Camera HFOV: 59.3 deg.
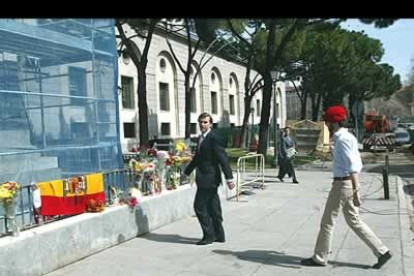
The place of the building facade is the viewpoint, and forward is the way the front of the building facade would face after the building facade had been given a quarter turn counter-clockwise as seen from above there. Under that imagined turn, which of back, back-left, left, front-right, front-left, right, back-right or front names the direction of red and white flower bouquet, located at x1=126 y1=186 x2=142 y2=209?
back-right

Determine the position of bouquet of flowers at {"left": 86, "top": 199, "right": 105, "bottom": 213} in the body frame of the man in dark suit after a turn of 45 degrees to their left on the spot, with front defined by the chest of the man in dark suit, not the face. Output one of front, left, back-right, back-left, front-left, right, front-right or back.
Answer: right

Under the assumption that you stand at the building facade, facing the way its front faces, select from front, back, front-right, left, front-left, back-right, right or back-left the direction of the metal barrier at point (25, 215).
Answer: front-right

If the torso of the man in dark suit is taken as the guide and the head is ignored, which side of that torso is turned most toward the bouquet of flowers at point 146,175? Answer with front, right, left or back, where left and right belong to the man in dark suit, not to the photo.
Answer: right

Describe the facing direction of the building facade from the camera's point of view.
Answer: facing the viewer and to the right of the viewer

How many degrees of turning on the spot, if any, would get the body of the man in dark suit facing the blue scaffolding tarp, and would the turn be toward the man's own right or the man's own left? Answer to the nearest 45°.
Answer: approximately 90° to the man's own right

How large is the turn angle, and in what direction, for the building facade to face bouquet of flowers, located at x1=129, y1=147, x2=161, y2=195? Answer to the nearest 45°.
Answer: approximately 45° to its right

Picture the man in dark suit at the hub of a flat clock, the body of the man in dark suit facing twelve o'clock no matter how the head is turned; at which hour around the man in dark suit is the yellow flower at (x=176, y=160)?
The yellow flower is roughly at 4 o'clock from the man in dark suit.

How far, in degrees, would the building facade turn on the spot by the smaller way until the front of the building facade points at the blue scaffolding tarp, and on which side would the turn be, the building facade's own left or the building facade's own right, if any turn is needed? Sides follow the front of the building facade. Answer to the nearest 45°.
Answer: approximately 45° to the building facade's own right
